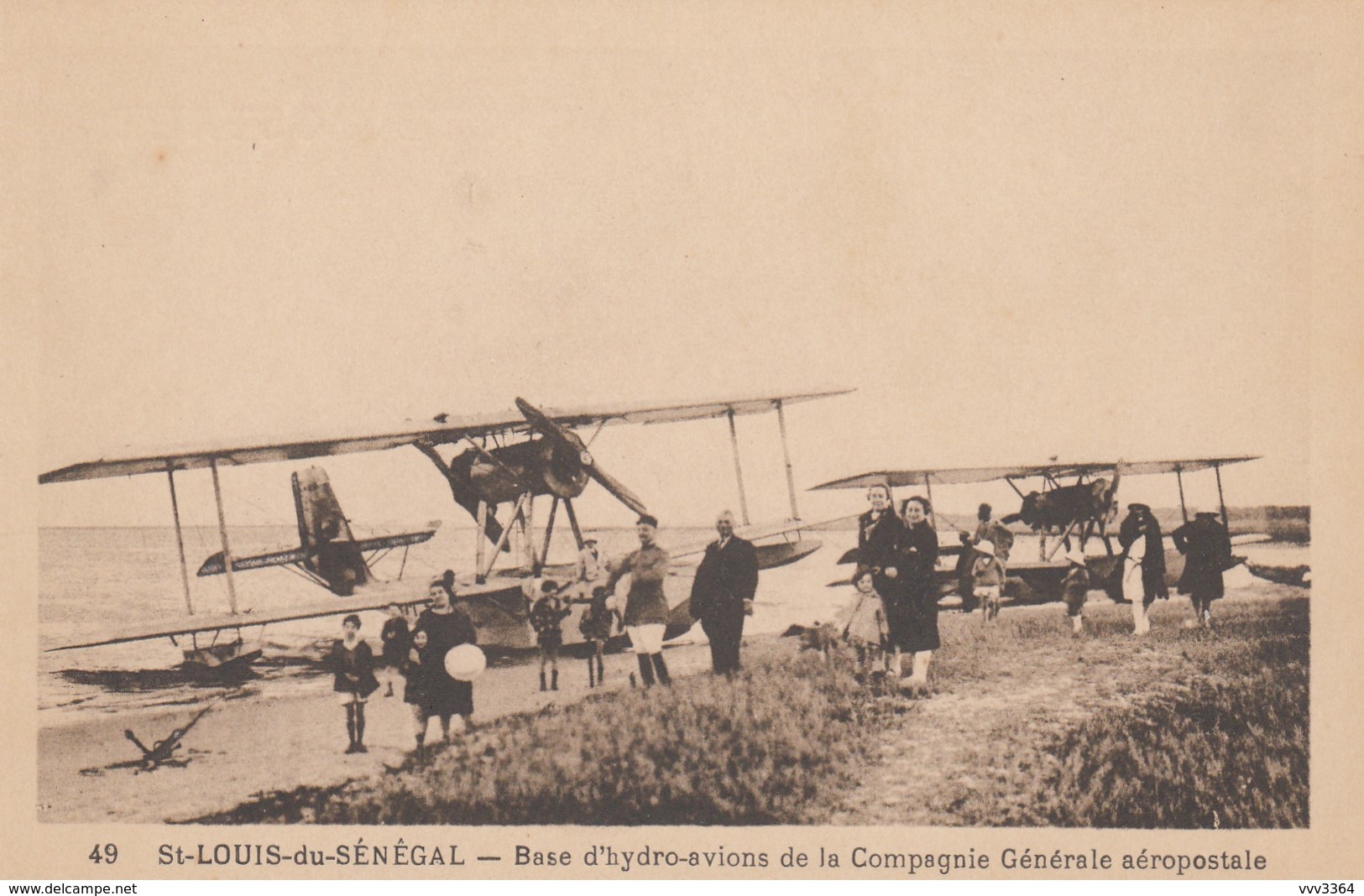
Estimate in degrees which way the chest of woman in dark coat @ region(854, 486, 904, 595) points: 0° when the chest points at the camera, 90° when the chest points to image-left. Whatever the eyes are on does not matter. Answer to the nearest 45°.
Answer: approximately 0°

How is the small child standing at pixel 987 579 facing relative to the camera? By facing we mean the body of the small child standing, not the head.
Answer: toward the camera

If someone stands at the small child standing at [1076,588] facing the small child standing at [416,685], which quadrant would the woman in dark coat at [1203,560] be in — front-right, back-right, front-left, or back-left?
back-left

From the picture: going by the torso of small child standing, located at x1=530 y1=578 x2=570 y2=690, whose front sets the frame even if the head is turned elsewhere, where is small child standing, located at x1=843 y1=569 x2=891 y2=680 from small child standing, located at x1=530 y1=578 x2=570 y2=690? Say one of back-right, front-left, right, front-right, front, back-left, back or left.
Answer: left

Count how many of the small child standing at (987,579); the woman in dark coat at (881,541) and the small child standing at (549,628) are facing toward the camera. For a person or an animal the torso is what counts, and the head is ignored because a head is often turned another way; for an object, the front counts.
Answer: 3

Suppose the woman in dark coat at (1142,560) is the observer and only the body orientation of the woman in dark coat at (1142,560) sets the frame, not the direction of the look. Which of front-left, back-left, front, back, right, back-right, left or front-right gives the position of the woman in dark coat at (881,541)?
front

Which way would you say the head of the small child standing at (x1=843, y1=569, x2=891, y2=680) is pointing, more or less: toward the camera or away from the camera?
toward the camera

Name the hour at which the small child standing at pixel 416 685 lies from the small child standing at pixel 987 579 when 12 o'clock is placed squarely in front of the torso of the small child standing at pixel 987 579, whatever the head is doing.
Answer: the small child standing at pixel 416 685 is roughly at 2 o'clock from the small child standing at pixel 987 579.

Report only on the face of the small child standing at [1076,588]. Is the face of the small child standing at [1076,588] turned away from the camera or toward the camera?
toward the camera

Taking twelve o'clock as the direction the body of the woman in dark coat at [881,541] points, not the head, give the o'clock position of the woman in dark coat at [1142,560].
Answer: the woman in dark coat at [1142,560] is roughly at 8 o'clock from the woman in dark coat at [881,541].

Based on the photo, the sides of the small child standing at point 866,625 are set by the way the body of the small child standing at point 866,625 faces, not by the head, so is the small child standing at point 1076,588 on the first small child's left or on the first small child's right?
on the first small child's left

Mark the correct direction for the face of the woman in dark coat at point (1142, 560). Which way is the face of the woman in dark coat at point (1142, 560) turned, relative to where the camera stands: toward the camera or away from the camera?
toward the camera

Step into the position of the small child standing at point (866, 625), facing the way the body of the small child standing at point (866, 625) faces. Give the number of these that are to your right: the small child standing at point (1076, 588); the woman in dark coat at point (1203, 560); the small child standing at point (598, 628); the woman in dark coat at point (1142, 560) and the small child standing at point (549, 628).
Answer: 2

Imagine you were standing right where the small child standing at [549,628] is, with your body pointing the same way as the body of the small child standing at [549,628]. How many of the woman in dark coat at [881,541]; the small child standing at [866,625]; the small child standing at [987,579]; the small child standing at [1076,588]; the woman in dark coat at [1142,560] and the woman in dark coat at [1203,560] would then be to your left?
6

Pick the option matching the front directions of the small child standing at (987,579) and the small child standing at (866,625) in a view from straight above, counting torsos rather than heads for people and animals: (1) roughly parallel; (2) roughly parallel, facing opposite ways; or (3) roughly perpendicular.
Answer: roughly parallel

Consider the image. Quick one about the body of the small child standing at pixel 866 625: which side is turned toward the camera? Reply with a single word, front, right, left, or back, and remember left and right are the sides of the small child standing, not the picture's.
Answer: front

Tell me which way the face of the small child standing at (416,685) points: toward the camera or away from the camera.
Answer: toward the camera
